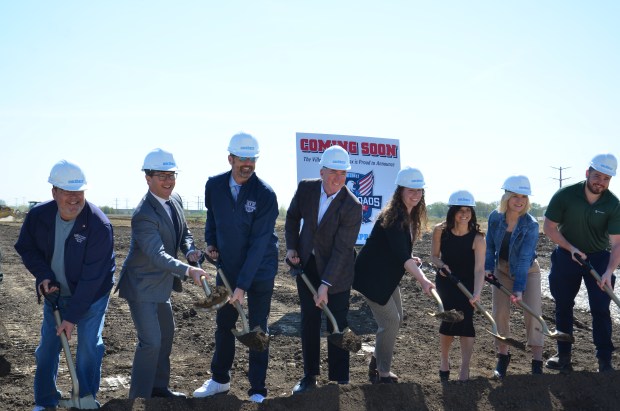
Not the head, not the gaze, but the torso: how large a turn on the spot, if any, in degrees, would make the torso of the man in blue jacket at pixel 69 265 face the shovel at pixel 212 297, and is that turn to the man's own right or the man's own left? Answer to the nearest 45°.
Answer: approximately 90° to the man's own left

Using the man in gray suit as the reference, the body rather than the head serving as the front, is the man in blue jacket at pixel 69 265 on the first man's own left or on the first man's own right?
on the first man's own right

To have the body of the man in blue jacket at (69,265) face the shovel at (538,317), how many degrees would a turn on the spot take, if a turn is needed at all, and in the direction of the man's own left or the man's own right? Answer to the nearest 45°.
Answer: approximately 90° to the man's own left

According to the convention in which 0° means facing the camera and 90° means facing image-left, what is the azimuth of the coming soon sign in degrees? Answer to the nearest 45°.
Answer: approximately 0°

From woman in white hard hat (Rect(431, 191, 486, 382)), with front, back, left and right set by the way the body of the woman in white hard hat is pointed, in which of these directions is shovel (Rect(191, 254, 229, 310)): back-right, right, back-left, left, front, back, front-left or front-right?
front-right

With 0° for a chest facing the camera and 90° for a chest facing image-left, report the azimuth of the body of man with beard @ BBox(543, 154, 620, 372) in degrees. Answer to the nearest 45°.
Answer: approximately 0°

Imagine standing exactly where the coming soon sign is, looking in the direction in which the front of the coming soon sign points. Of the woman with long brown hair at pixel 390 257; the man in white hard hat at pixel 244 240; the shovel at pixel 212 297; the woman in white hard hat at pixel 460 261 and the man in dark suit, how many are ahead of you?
5

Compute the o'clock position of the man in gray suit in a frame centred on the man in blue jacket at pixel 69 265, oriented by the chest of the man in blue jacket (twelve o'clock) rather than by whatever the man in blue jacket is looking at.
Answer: The man in gray suit is roughly at 9 o'clock from the man in blue jacket.

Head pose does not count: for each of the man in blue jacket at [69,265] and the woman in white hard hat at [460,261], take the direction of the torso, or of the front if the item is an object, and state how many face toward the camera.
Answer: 2

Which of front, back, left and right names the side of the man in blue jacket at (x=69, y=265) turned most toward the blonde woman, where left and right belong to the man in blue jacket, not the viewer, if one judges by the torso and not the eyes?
left

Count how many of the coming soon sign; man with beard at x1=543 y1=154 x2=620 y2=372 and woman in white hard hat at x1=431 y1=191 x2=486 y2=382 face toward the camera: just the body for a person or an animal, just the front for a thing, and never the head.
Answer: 3
